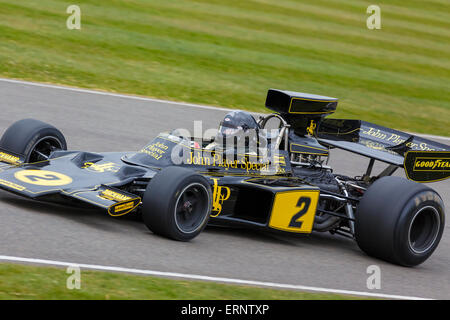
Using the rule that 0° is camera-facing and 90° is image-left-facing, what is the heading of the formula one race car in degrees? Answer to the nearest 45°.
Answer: approximately 45°
